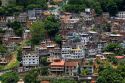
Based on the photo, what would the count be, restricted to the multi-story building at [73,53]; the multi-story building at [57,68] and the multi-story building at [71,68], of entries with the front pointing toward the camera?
3

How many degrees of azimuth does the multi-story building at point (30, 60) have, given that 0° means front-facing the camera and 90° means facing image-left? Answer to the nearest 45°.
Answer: approximately 0°

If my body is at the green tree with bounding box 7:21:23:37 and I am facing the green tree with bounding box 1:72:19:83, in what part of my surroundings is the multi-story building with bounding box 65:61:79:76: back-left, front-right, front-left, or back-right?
front-left

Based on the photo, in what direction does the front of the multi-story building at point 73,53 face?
toward the camera

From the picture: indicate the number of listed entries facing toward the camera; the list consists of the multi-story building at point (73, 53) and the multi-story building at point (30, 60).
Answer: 2

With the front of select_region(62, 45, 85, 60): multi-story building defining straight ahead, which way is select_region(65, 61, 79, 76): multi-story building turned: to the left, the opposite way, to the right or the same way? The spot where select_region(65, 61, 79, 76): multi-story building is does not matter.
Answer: the same way

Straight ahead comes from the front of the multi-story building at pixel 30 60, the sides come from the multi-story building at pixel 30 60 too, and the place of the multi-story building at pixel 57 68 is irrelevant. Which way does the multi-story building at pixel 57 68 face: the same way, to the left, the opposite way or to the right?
the same way

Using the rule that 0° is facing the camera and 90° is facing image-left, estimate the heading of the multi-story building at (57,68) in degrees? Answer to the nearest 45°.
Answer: approximately 0°

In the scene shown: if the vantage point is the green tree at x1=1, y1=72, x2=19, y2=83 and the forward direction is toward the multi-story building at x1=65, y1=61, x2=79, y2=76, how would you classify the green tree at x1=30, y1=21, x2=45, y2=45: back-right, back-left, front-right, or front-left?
front-left

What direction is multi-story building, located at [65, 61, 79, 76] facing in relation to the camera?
toward the camera

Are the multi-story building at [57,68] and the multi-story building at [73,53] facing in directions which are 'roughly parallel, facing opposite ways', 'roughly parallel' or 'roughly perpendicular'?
roughly parallel
